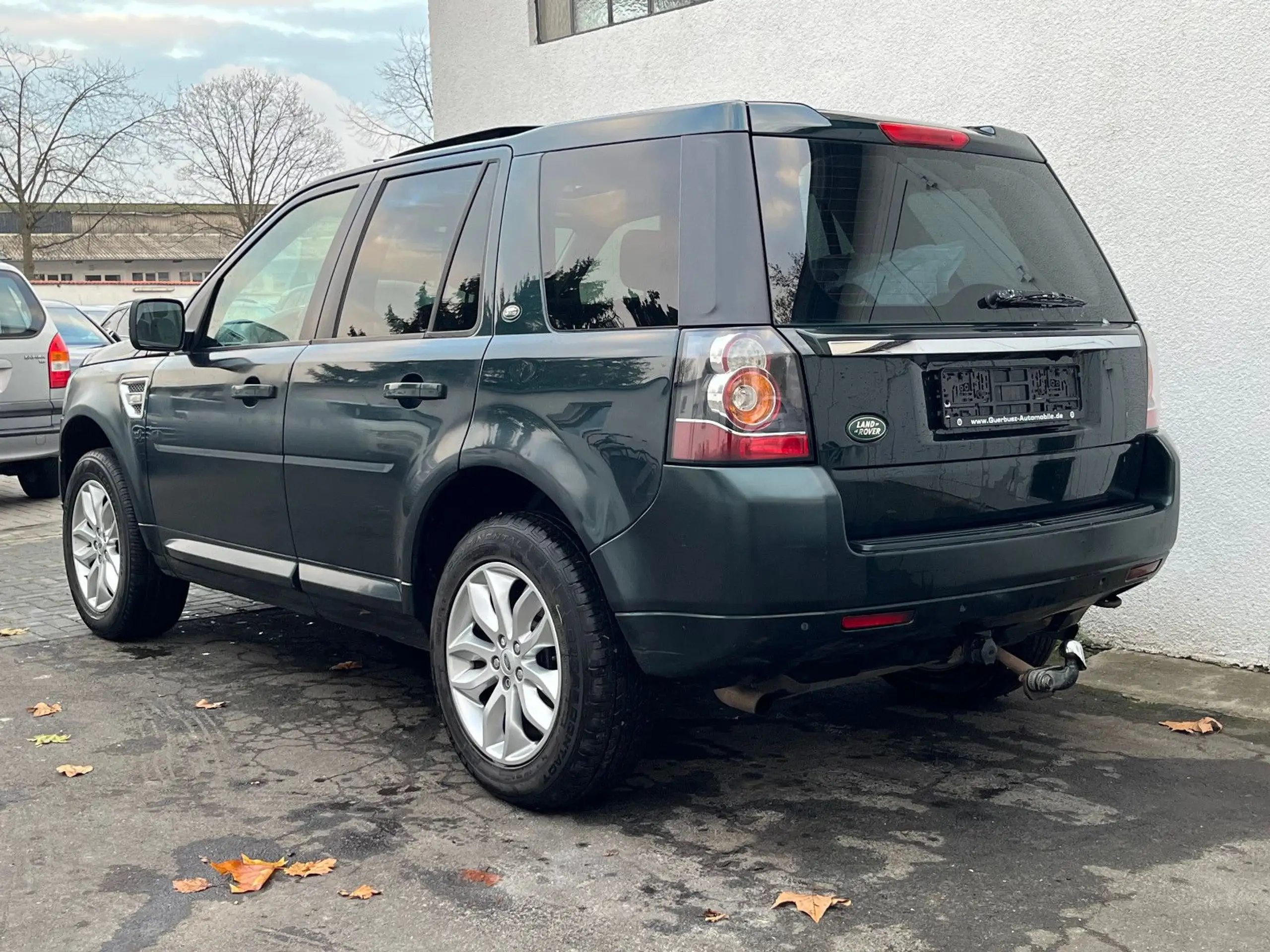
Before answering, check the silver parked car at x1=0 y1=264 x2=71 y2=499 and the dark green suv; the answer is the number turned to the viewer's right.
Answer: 0

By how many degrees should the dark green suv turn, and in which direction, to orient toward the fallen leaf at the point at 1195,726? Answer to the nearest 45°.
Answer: approximately 90° to its right

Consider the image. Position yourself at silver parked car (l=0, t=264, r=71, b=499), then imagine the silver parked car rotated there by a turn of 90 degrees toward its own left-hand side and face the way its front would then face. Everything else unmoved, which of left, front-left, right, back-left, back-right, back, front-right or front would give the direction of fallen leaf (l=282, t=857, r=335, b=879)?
left

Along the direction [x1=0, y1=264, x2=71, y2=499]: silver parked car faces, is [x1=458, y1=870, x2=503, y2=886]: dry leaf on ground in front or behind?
behind

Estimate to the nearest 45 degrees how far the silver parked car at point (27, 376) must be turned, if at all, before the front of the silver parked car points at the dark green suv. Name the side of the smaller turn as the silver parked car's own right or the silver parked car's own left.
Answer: approximately 180°

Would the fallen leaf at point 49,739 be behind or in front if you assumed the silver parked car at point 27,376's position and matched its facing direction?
behind

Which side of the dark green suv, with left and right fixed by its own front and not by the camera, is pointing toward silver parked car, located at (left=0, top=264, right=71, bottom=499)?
front

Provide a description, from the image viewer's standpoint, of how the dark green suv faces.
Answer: facing away from the viewer and to the left of the viewer

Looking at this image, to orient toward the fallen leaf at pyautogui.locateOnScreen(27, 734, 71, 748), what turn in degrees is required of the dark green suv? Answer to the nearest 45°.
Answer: approximately 45° to its left

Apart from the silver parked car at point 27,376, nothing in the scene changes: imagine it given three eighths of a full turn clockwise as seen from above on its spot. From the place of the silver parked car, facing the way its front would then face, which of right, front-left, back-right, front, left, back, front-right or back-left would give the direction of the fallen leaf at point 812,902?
front-right

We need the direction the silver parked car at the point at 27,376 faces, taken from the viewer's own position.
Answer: facing away from the viewer
